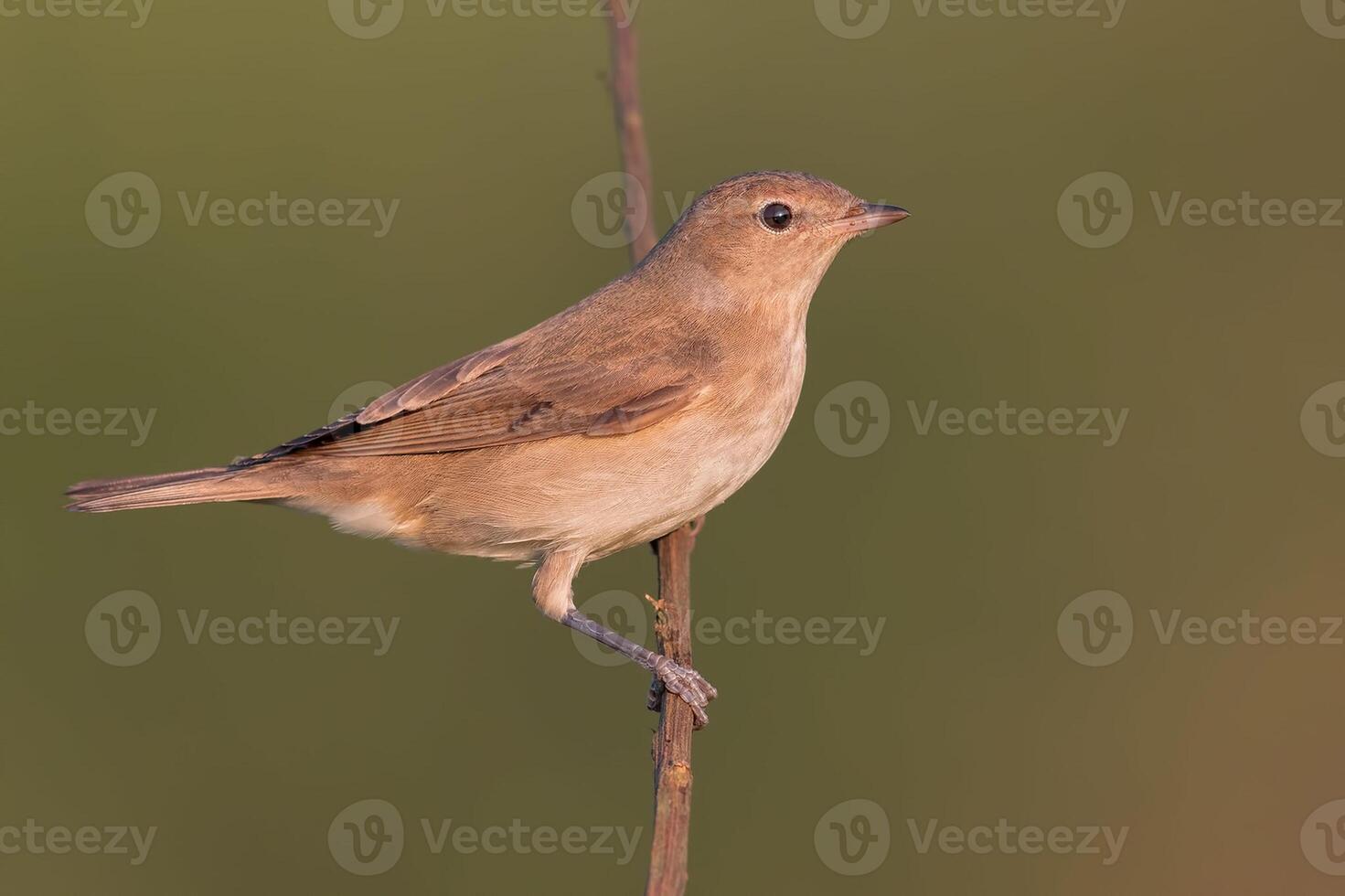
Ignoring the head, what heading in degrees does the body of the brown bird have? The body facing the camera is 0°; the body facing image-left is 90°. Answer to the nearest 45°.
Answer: approximately 270°
